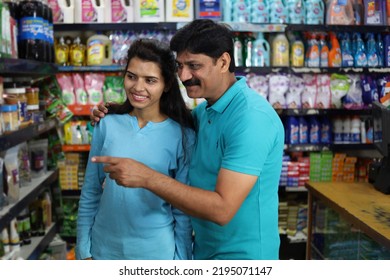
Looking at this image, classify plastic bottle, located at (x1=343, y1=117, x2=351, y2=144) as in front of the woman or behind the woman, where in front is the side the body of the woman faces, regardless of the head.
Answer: behind

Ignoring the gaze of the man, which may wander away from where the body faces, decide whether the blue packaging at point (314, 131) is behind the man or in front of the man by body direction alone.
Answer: behind

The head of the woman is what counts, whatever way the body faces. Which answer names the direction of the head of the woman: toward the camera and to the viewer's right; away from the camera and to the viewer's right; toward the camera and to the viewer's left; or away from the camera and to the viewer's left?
toward the camera and to the viewer's left

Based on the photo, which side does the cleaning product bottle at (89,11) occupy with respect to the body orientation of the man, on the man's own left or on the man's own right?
on the man's own right

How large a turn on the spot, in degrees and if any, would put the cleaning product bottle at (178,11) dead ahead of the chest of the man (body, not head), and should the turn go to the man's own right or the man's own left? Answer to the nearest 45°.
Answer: approximately 135° to the man's own right

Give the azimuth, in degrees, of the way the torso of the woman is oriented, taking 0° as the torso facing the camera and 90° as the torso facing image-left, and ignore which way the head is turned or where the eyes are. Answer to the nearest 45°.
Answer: approximately 0°

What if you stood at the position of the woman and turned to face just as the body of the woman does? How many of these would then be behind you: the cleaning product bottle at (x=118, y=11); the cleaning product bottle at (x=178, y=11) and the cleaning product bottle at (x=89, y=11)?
3

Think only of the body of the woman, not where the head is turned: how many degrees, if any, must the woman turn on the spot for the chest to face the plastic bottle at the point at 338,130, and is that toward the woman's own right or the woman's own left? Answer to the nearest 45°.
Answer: approximately 135° to the woman's own left

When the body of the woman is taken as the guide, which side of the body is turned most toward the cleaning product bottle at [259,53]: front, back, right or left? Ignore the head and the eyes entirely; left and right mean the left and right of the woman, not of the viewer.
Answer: back

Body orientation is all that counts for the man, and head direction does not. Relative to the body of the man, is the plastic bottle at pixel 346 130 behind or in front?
behind

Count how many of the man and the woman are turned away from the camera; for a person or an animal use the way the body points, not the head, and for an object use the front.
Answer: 0

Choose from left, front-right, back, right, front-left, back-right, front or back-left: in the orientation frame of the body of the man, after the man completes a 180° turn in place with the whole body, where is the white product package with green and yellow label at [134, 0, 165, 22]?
front-left

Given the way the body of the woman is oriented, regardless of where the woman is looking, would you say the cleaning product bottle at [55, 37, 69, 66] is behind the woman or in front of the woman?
behind

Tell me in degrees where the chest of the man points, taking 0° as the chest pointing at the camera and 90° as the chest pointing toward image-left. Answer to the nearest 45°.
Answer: approximately 45°
